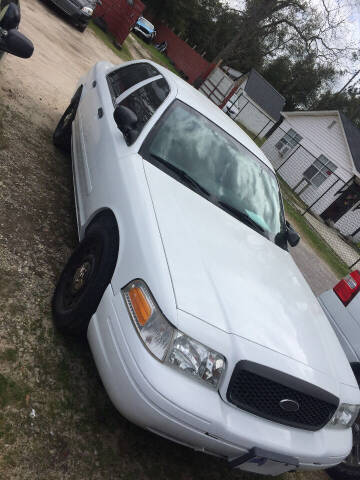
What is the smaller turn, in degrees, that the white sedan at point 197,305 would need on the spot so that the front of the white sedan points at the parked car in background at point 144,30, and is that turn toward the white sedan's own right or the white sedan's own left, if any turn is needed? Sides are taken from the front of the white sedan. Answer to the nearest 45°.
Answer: approximately 180°

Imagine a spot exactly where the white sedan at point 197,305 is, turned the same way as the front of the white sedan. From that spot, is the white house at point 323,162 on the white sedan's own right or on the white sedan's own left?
on the white sedan's own left

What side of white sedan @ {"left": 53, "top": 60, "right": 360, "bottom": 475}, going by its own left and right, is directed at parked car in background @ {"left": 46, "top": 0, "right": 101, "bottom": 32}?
back

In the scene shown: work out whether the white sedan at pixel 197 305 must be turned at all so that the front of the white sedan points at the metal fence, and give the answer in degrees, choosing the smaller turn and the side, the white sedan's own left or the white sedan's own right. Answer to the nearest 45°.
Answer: approximately 135° to the white sedan's own left
